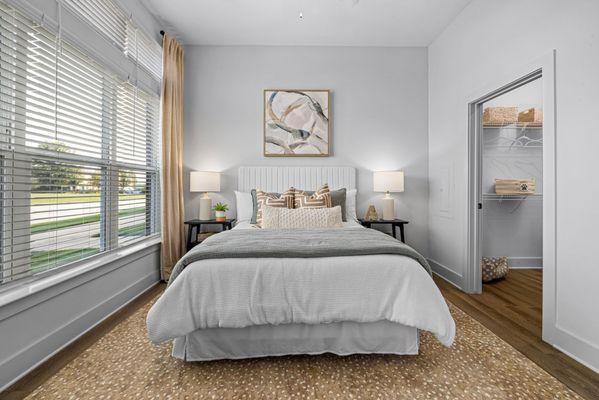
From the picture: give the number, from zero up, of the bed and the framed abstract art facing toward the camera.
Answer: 2

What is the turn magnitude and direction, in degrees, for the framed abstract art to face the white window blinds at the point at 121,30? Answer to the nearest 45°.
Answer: approximately 45° to its right

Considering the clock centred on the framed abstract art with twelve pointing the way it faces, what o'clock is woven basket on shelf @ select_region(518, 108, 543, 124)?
The woven basket on shelf is roughly at 9 o'clock from the framed abstract art.

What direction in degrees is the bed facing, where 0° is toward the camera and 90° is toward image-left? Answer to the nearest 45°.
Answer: approximately 0°

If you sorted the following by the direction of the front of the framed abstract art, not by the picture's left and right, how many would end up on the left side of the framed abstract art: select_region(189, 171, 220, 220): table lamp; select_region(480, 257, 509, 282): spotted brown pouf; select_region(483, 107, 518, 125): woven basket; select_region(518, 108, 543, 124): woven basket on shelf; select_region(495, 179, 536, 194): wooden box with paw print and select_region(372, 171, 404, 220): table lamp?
5

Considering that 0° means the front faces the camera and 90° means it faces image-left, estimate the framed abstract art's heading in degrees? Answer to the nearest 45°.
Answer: approximately 0°

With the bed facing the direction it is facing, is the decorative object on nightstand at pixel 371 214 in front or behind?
behind

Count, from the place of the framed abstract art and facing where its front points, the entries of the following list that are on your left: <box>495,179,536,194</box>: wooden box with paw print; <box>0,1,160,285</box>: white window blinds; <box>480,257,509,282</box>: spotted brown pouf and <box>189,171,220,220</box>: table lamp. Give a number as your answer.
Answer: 2

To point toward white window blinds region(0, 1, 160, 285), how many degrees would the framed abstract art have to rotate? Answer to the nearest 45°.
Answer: approximately 45° to its right
